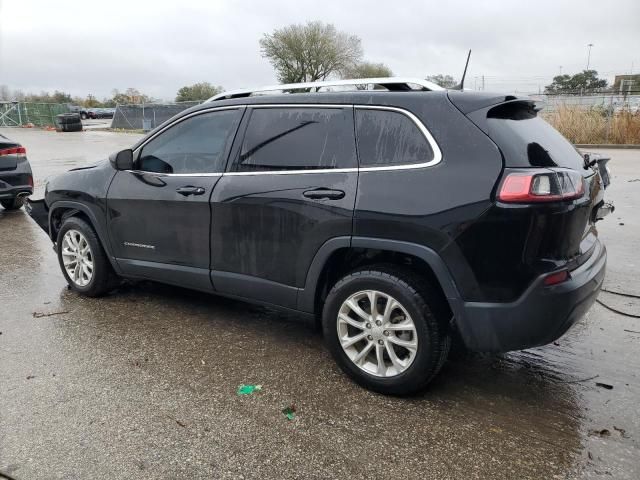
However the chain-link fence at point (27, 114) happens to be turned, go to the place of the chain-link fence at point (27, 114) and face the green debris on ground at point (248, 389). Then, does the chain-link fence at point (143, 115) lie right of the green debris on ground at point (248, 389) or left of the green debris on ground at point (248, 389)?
left

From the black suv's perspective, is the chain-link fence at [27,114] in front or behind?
in front

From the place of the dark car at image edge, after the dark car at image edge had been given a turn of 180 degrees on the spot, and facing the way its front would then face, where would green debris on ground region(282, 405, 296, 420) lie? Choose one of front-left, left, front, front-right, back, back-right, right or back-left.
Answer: front-right

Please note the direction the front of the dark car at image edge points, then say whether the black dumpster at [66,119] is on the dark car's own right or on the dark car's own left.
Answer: on the dark car's own right

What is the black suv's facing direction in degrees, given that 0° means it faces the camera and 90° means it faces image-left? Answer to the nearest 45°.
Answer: approximately 135°

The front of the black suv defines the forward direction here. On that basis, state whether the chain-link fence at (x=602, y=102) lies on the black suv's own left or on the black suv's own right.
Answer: on the black suv's own right

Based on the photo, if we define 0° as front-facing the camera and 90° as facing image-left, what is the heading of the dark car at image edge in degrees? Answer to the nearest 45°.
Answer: approximately 135°

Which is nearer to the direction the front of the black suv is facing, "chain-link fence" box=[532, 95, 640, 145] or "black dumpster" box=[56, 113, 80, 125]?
the black dumpster

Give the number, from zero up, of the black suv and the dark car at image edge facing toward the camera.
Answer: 0

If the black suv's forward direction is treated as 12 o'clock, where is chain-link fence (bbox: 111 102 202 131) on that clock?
The chain-link fence is roughly at 1 o'clock from the black suv.
